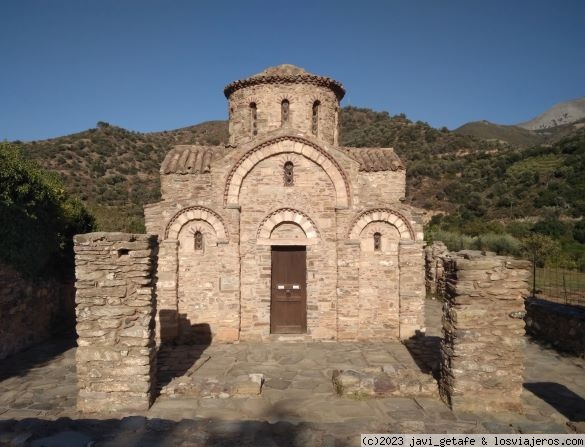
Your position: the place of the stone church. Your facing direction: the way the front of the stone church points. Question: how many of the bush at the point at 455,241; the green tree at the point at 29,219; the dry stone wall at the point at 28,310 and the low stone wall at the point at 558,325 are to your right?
2

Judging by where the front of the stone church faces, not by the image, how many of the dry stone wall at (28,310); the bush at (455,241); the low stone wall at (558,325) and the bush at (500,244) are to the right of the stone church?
1

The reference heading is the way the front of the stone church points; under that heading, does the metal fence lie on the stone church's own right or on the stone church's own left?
on the stone church's own left

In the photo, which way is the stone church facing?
toward the camera

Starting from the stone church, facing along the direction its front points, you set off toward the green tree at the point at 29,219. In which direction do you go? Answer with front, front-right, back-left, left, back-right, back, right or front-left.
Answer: right

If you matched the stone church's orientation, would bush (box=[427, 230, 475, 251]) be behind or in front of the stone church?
behind

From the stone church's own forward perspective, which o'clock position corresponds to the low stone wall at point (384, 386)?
The low stone wall is roughly at 11 o'clock from the stone church.

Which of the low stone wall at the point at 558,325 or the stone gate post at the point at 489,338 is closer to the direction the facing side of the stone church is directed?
the stone gate post

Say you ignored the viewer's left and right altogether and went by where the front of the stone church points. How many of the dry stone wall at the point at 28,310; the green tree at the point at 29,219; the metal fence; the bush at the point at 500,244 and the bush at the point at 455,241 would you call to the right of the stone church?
2

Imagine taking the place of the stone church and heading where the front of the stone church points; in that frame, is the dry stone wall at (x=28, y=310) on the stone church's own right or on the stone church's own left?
on the stone church's own right

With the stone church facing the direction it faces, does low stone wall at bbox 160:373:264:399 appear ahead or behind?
ahead

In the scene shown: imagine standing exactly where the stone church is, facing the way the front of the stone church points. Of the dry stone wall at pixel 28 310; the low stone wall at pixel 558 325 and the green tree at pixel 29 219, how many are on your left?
1

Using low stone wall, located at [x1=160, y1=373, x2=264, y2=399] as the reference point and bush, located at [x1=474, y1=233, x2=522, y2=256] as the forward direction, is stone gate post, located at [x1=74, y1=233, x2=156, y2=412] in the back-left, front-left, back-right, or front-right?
back-left
